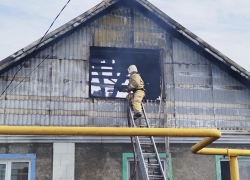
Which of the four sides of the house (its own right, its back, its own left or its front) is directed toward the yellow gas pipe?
front

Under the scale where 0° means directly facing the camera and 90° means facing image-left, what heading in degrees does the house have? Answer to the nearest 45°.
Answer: approximately 0°
